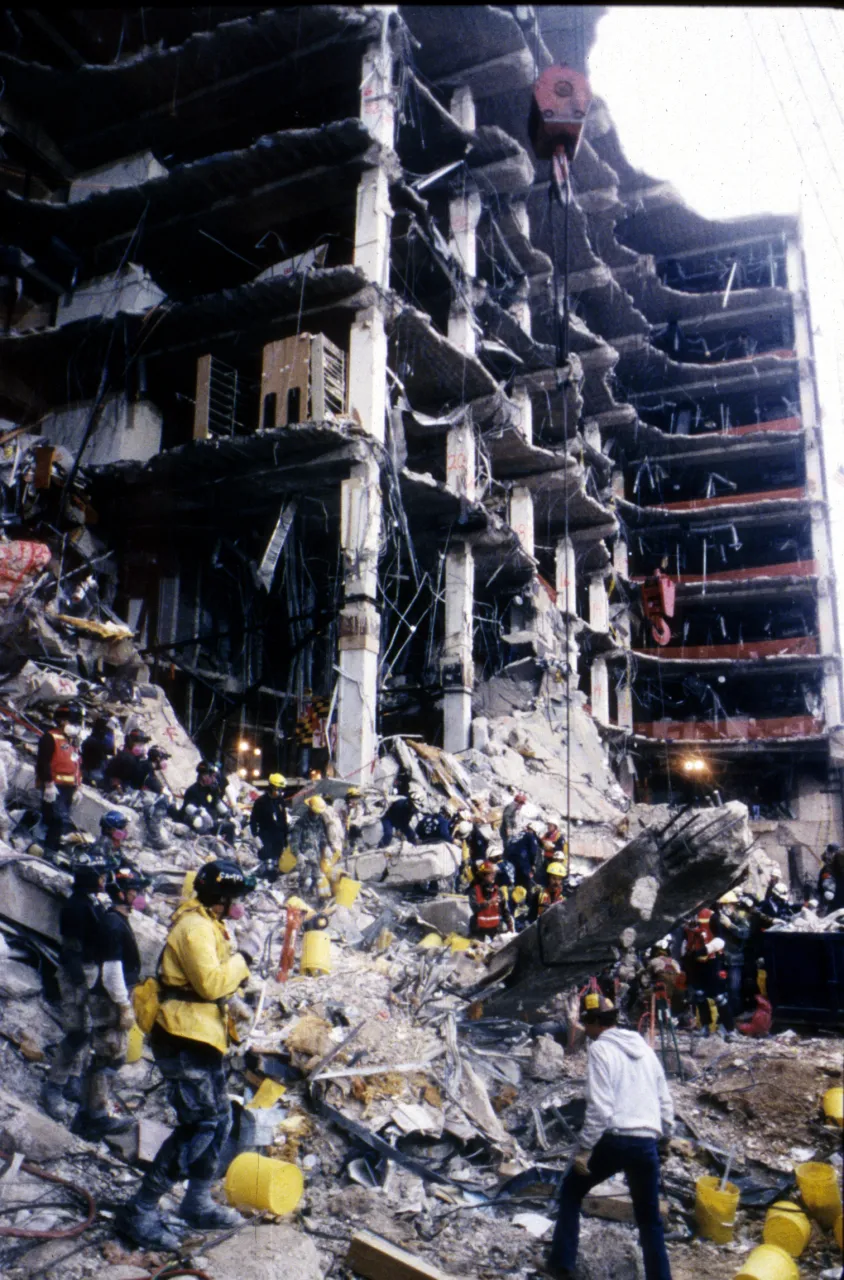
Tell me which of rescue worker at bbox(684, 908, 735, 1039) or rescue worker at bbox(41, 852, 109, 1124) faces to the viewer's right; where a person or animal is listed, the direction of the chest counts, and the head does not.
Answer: rescue worker at bbox(41, 852, 109, 1124)

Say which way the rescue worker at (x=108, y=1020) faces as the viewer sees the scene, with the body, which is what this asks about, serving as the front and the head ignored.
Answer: to the viewer's right

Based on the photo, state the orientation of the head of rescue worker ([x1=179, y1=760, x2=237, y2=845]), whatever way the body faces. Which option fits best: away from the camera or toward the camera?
toward the camera

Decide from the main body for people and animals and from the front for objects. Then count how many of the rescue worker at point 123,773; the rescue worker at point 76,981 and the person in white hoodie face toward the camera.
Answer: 0

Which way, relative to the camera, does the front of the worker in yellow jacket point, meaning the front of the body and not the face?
to the viewer's right

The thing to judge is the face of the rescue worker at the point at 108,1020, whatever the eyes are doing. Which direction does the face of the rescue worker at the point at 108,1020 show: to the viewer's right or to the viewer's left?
to the viewer's right

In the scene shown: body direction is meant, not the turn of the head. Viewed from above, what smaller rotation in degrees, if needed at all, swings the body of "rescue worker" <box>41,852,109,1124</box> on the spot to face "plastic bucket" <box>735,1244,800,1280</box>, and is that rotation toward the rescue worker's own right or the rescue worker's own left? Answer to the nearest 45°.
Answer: approximately 45° to the rescue worker's own right

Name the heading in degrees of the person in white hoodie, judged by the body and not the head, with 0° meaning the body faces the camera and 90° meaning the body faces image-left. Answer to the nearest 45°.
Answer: approximately 135°

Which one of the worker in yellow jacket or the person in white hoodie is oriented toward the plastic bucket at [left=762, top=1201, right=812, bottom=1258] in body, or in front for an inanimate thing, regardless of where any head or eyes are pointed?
the worker in yellow jacket

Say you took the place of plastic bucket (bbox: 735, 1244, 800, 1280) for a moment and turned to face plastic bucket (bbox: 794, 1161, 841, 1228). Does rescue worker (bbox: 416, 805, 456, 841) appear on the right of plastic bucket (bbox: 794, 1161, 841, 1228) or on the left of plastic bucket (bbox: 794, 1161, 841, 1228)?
left

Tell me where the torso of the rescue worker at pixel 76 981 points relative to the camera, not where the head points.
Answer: to the viewer's right

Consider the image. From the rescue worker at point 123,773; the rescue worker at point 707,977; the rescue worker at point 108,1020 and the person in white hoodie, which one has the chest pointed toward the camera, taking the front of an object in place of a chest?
the rescue worker at point 707,977

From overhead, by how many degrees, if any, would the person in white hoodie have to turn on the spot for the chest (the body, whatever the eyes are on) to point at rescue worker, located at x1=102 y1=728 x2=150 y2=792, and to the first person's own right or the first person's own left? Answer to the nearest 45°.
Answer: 0° — they already face them

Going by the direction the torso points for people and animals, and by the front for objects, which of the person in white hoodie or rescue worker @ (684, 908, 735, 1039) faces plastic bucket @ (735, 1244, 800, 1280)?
the rescue worker

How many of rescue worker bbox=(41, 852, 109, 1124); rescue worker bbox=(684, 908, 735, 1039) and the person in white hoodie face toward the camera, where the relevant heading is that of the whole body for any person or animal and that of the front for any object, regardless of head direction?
1

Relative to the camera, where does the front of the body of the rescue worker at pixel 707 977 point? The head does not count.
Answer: toward the camera

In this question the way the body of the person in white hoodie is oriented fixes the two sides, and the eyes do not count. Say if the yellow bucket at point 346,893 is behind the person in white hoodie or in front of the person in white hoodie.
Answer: in front
